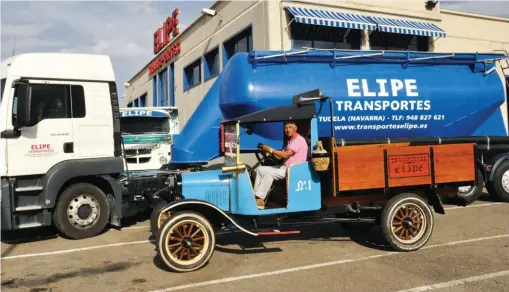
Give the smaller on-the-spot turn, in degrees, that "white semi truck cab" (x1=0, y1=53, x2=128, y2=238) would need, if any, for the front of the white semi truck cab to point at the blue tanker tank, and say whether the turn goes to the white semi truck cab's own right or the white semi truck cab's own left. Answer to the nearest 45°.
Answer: approximately 180°

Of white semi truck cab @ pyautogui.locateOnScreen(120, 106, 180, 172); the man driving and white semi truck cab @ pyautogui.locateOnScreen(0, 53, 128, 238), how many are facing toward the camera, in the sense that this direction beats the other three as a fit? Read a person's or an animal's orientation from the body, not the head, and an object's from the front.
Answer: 1

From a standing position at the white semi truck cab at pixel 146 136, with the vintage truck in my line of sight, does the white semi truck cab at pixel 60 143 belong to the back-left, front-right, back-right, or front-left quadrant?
front-right

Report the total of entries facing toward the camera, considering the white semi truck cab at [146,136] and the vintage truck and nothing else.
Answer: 1

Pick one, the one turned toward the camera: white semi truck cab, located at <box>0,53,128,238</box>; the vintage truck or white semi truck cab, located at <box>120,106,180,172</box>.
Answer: white semi truck cab, located at <box>120,106,180,172</box>

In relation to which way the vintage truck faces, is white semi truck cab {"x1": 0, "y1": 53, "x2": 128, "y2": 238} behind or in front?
in front

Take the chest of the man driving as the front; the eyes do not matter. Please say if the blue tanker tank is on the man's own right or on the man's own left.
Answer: on the man's own right

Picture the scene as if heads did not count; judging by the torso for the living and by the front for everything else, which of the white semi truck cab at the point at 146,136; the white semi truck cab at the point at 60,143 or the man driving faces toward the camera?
the white semi truck cab at the point at 146,136

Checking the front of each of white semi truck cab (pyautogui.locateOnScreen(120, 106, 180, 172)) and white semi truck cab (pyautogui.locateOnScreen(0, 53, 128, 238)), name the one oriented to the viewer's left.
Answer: white semi truck cab (pyautogui.locateOnScreen(0, 53, 128, 238))

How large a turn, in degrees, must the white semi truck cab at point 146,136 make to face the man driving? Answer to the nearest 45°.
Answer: approximately 45° to its left

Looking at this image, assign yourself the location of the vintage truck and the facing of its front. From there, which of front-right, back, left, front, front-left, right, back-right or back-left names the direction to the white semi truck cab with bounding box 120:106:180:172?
front-right

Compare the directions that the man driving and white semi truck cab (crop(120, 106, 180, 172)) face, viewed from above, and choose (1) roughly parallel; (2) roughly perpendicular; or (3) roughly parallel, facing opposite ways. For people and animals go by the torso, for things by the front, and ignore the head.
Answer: roughly perpendicular

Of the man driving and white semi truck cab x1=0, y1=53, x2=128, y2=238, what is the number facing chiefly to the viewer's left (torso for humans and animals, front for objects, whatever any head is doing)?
2

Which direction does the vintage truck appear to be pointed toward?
to the viewer's left

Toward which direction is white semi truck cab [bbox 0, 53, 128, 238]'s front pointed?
to the viewer's left

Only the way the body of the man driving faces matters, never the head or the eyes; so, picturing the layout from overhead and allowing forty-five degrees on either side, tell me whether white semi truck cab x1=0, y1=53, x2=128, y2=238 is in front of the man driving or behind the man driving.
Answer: in front

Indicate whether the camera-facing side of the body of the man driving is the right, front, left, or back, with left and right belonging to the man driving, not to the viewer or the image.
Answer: left

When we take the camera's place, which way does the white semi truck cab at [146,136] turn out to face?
facing the viewer
